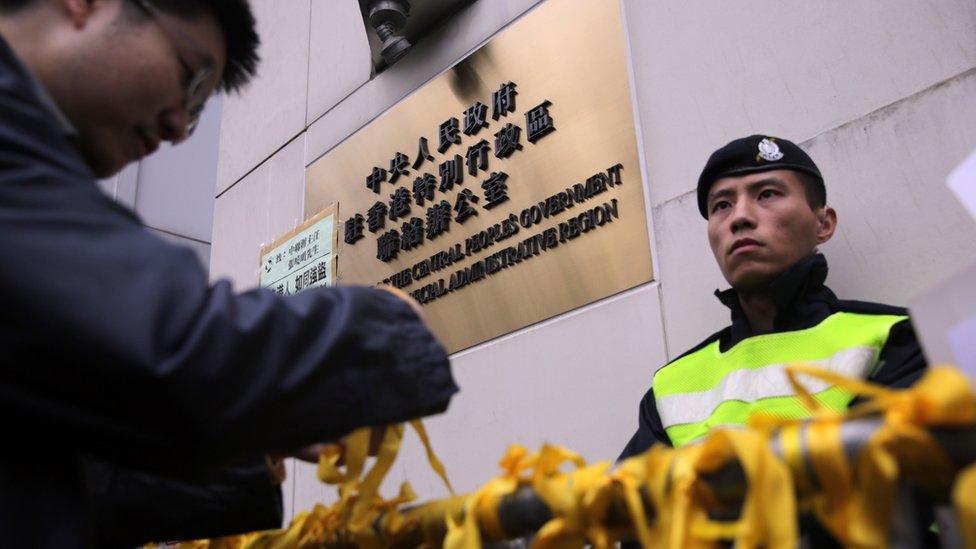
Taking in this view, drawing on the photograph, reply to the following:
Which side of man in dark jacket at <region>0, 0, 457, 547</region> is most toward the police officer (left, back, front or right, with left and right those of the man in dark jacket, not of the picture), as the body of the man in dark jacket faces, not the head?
front

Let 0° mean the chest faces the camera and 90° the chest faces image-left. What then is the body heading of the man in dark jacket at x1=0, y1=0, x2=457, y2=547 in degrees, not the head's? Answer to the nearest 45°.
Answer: approximately 270°

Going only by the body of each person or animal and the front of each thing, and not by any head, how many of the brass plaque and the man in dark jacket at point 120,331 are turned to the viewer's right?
1

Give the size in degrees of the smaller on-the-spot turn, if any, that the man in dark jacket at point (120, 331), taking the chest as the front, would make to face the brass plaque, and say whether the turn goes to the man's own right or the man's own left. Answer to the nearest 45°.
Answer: approximately 45° to the man's own left

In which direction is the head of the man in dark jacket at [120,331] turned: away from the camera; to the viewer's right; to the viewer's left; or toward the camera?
to the viewer's right

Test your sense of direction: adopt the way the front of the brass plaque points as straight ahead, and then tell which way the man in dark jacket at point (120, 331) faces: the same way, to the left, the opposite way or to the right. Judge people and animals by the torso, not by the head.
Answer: the opposite way

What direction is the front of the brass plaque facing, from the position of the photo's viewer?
facing the viewer and to the left of the viewer

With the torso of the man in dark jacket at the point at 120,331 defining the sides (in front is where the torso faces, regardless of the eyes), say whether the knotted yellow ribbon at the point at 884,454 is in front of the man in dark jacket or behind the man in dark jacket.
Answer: in front

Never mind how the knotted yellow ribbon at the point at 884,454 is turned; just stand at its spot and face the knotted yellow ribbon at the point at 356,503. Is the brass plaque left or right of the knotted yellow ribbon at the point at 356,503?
right

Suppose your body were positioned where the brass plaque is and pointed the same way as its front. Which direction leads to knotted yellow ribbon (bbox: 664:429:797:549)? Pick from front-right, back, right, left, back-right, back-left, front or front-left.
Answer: front-left

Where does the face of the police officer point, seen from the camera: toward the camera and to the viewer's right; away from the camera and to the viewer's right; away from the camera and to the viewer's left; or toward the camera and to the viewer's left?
toward the camera and to the viewer's left
